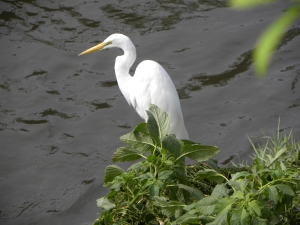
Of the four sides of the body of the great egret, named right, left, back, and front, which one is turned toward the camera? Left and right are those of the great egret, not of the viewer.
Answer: left

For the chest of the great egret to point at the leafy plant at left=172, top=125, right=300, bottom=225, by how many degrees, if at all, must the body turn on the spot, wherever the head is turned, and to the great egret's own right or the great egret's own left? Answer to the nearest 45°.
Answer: approximately 90° to the great egret's own left

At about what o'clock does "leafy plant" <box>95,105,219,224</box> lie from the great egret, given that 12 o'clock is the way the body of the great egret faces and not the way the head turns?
The leafy plant is roughly at 9 o'clock from the great egret.
